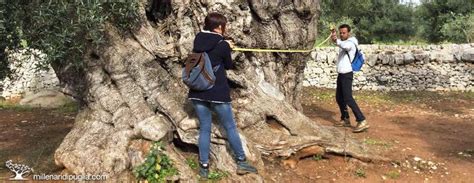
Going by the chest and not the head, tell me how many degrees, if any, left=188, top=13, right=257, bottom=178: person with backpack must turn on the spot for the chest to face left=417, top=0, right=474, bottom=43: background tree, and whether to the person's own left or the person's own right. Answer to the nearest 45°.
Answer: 0° — they already face it

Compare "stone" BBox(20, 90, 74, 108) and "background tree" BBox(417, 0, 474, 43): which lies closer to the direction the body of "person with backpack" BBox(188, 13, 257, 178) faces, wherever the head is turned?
the background tree

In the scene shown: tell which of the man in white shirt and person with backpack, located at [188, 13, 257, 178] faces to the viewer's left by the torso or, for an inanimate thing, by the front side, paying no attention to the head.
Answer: the man in white shirt

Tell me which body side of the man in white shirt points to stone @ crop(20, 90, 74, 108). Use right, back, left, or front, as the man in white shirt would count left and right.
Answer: front

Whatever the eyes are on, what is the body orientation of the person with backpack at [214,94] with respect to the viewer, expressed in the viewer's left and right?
facing away from the viewer and to the right of the viewer

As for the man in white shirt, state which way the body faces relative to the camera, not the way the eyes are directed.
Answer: to the viewer's left

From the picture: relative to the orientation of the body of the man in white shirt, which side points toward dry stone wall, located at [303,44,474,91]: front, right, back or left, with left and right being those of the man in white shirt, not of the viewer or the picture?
right

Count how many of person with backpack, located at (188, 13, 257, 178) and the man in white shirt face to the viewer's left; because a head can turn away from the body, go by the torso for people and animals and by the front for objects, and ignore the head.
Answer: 1

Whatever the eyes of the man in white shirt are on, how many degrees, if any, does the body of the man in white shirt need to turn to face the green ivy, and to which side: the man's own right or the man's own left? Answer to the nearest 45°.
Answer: approximately 45° to the man's own left

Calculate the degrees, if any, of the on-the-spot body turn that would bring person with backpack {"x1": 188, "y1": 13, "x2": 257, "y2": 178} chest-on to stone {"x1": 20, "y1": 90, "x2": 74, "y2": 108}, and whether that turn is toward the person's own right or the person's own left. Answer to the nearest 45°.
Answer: approximately 90° to the person's own left

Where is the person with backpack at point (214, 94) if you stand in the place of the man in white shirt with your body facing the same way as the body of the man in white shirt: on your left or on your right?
on your left
